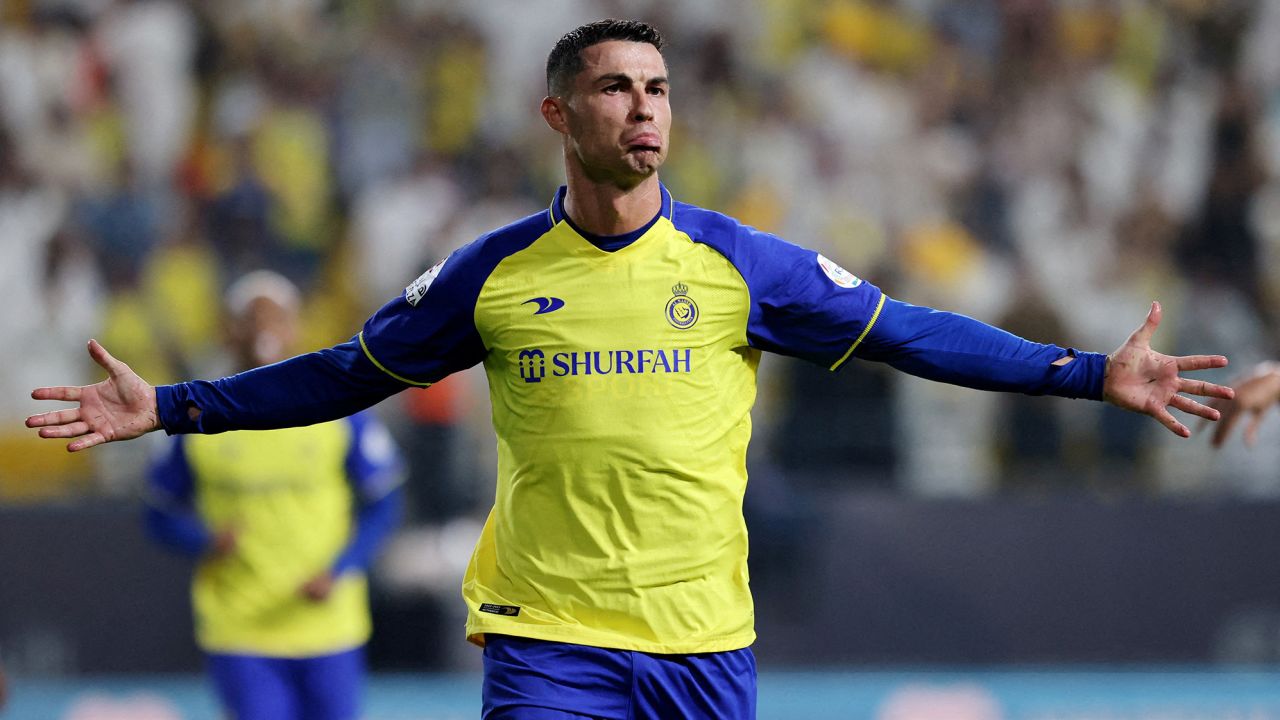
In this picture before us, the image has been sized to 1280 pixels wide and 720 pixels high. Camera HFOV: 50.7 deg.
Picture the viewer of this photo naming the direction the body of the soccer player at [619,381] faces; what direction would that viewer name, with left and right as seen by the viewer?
facing the viewer

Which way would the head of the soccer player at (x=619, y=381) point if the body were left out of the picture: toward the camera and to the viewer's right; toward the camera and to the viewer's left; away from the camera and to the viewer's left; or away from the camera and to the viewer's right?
toward the camera and to the viewer's right
